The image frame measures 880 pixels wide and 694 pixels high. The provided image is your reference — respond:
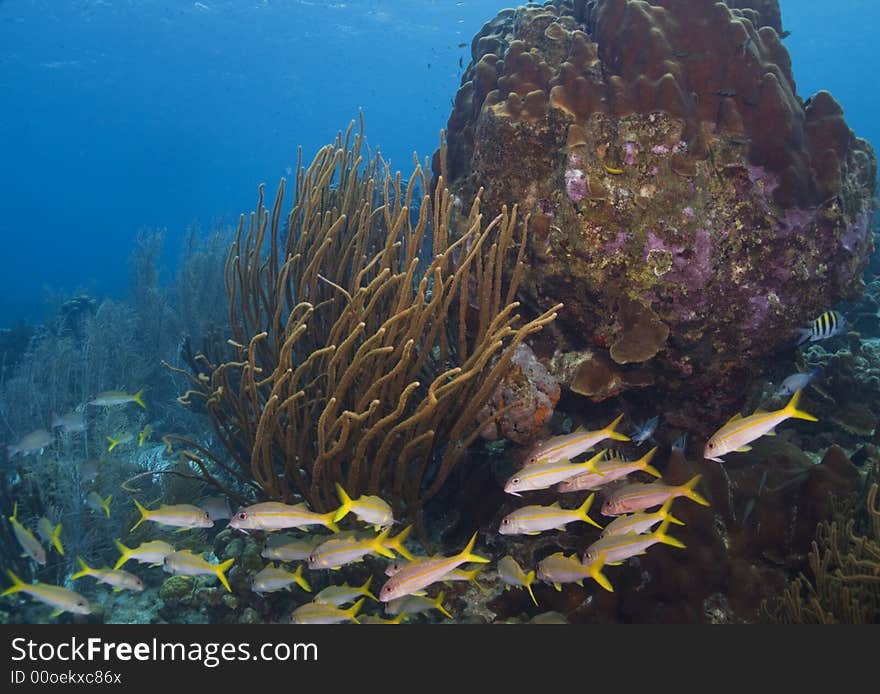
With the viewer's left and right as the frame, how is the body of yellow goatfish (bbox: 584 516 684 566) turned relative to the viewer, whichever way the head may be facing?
facing to the left of the viewer

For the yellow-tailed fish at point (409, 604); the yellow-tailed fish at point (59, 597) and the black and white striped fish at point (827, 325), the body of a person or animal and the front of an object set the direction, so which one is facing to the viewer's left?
the yellow-tailed fish at point (409, 604)

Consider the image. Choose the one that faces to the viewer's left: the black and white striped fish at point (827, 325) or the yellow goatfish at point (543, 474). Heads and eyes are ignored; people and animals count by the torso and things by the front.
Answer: the yellow goatfish

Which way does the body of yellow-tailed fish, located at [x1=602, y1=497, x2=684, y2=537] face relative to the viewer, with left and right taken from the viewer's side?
facing to the left of the viewer

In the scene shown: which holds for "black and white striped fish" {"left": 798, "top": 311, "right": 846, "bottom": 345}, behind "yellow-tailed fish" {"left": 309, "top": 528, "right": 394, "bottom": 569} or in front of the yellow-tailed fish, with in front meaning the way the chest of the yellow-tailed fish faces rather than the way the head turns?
behind

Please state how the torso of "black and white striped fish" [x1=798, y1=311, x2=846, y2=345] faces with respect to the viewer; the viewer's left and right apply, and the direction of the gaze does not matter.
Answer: facing to the right of the viewer

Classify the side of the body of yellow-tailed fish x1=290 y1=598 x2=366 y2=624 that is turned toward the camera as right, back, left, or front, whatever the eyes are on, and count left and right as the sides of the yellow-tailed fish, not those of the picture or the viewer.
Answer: left

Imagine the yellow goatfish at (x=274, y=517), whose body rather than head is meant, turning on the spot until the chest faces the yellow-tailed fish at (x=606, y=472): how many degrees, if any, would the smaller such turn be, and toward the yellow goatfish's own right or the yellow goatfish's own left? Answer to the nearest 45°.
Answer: approximately 180°

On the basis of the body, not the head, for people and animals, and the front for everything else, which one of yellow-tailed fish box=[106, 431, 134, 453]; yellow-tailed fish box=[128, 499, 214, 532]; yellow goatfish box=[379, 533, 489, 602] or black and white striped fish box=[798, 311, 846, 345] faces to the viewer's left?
the yellow goatfish

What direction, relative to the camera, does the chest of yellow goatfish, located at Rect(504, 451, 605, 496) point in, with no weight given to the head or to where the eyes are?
to the viewer's left

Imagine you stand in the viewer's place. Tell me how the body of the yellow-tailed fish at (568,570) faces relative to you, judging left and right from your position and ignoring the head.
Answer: facing to the left of the viewer

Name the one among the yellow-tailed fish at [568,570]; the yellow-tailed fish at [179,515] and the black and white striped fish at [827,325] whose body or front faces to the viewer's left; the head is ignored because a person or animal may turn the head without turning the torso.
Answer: the yellow-tailed fish at [568,570]

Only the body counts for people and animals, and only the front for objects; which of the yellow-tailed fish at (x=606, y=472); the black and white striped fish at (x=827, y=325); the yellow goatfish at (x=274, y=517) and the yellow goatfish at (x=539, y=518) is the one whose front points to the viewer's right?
the black and white striped fish

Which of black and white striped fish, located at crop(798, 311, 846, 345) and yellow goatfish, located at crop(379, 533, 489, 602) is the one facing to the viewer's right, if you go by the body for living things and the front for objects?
the black and white striped fish
